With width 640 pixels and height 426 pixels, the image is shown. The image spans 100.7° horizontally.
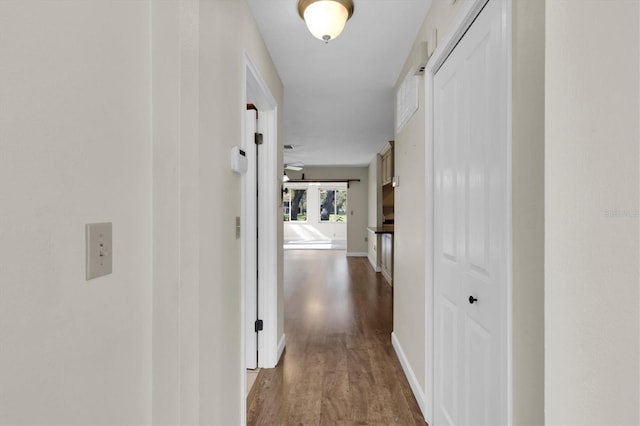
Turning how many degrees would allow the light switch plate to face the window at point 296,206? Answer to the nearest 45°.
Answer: approximately 90° to its left

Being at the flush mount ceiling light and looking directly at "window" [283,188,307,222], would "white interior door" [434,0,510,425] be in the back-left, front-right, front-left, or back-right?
back-right

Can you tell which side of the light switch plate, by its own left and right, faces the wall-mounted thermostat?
left

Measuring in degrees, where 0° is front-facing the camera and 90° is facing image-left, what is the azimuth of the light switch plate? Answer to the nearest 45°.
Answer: approximately 315°

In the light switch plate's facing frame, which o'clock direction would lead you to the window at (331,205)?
The window is roughly at 9 o'clock from the light switch plate.

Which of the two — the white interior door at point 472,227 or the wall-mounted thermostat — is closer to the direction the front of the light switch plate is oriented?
the white interior door
